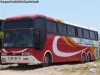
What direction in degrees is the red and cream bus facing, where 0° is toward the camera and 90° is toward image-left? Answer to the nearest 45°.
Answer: approximately 45°
